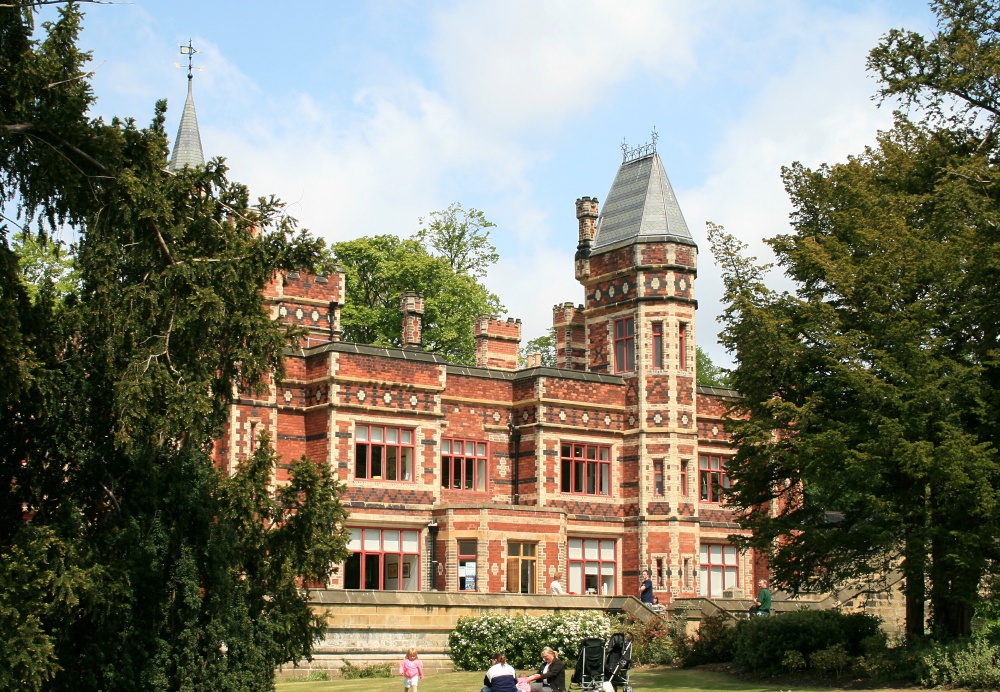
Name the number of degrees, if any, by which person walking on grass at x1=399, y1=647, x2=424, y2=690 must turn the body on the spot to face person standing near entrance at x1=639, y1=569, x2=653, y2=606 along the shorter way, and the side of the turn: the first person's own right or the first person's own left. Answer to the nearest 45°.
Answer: approximately 135° to the first person's own left

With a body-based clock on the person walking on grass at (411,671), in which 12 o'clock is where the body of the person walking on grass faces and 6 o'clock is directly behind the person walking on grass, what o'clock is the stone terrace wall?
The stone terrace wall is roughly at 6 o'clock from the person walking on grass.

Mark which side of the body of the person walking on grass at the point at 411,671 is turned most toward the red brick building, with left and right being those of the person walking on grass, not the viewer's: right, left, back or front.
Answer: back

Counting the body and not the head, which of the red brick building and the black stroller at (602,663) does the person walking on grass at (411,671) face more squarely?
the black stroller

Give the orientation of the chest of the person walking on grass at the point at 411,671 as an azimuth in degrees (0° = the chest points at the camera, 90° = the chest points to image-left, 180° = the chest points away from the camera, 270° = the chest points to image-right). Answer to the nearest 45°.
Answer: approximately 0°

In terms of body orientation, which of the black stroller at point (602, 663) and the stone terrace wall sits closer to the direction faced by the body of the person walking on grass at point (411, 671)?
the black stroller

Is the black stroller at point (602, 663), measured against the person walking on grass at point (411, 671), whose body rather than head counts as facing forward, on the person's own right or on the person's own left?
on the person's own left

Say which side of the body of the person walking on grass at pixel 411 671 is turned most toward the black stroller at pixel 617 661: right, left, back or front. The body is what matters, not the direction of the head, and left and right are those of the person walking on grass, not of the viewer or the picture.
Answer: left

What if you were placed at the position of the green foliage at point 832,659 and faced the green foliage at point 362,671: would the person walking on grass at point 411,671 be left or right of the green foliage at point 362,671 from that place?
left
